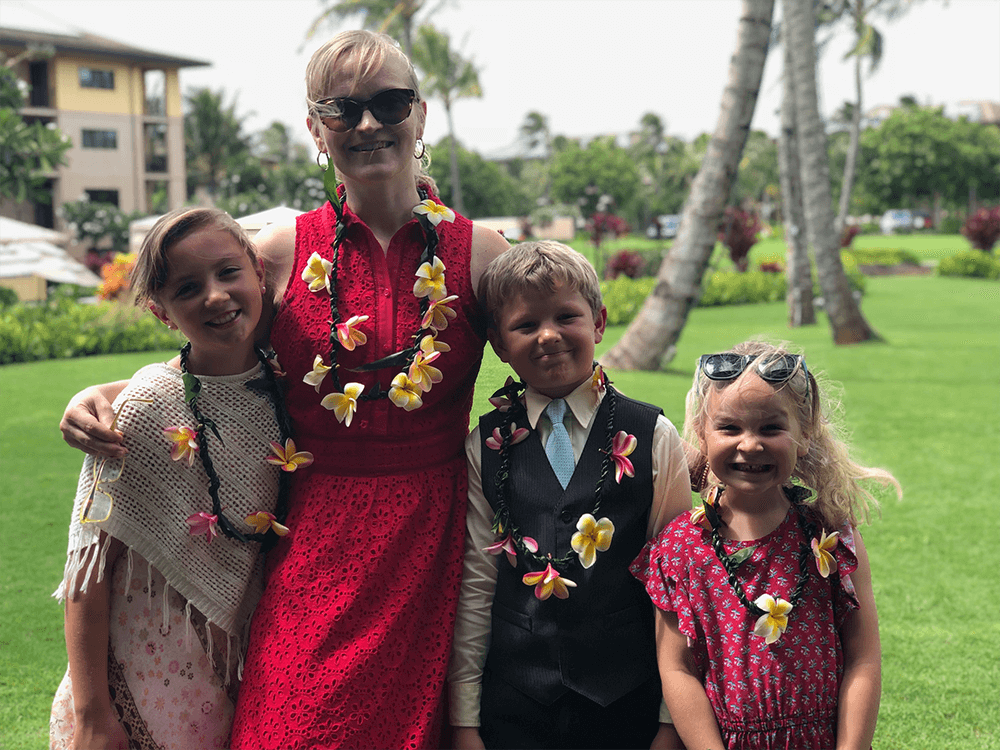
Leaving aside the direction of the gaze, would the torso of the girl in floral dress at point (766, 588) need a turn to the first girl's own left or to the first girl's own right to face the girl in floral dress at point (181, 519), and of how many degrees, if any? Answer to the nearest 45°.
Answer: approximately 90° to the first girl's own right

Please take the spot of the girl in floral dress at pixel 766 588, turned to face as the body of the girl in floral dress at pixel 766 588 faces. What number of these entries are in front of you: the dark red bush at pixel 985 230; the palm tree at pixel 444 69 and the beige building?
0

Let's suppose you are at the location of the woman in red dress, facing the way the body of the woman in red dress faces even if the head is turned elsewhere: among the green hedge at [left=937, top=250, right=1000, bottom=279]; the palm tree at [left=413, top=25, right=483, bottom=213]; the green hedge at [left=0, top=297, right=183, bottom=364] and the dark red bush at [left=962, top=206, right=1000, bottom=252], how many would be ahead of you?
0

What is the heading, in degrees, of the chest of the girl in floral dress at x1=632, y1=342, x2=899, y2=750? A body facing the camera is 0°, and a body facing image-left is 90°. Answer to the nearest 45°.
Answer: approximately 0°

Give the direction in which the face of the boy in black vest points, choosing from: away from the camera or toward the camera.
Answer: toward the camera

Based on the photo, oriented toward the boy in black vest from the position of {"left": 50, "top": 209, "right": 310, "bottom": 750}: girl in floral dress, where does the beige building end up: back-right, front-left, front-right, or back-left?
back-left

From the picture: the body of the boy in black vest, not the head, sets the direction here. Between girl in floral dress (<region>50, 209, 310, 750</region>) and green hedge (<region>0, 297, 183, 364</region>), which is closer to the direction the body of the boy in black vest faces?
the girl in floral dress

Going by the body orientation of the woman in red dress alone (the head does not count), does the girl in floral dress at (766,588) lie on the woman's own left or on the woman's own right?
on the woman's own left

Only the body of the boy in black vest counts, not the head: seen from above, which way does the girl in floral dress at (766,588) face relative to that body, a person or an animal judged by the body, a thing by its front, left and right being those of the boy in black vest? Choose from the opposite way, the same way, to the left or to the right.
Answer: the same way

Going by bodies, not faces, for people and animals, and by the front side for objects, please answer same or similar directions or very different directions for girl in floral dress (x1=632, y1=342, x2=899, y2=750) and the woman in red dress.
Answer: same or similar directions

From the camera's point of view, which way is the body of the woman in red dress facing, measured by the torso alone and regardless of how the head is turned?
toward the camera

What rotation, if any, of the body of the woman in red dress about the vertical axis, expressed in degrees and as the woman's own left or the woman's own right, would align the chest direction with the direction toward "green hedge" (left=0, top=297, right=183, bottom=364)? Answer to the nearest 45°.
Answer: approximately 180°

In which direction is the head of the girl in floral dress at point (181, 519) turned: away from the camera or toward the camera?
toward the camera

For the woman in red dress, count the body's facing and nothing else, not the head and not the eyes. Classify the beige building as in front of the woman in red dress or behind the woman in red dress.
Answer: behind

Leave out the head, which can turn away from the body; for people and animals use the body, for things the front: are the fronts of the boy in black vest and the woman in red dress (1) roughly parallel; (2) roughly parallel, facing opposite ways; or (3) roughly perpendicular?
roughly parallel

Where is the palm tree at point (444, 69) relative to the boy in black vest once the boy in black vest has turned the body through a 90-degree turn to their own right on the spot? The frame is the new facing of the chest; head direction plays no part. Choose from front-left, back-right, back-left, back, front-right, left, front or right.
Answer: right
